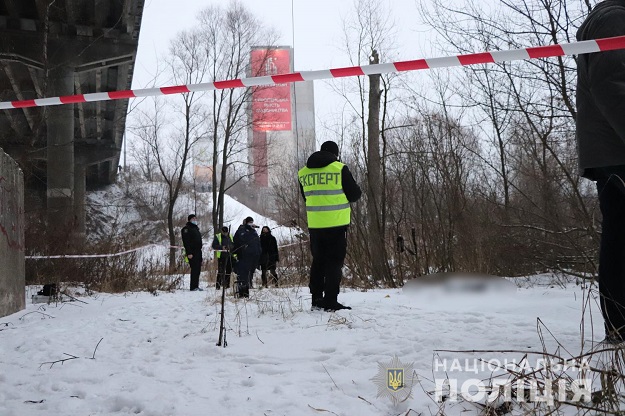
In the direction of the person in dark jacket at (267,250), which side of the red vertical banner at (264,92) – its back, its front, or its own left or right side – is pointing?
front

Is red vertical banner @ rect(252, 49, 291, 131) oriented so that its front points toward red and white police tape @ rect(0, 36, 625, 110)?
yes

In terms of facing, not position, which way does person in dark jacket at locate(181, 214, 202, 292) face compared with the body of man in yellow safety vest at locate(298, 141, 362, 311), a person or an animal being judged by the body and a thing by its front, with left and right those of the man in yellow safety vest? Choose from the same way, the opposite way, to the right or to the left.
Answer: to the right

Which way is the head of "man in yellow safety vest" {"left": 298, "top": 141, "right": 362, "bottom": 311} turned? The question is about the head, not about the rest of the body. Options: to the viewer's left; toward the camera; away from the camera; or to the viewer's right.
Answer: away from the camera

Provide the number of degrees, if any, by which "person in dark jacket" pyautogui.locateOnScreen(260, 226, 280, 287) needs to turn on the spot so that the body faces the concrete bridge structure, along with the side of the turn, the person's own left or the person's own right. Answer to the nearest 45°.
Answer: approximately 90° to the person's own right

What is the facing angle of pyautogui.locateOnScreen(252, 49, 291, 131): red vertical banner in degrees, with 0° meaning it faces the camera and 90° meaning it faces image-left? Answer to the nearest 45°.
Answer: approximately 0°

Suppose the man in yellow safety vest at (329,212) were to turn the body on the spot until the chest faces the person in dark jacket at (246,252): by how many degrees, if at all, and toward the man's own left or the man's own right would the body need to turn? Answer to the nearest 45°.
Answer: approximately 45° to the man's own left
